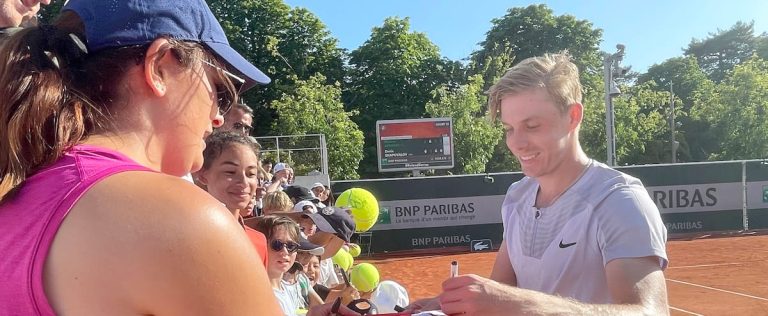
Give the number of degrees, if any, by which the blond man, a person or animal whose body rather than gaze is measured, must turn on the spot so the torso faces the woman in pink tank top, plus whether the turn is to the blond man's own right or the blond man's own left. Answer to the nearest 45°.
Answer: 0° — they already face them

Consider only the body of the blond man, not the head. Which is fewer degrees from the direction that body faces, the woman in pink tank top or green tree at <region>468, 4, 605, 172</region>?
the woman in pink tank top

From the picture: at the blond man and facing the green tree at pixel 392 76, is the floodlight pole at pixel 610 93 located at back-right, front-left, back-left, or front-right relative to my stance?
front-right

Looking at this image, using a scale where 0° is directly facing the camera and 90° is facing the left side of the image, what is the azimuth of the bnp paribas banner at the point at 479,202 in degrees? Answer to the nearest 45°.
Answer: approximately 0°

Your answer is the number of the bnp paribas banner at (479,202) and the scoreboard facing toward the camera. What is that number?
2

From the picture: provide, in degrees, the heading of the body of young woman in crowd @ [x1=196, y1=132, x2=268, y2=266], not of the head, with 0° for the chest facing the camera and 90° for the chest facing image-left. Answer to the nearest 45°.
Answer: approximately 315°

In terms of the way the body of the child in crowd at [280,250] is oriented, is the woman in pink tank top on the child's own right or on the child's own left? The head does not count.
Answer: on the child's own right

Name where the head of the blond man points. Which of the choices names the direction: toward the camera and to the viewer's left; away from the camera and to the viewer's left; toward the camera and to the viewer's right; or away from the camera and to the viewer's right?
toward the camera and to the viewer's left

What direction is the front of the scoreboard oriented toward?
toward the camera

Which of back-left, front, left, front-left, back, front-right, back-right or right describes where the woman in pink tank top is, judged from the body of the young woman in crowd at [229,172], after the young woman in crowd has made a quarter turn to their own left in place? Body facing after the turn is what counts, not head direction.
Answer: back-right

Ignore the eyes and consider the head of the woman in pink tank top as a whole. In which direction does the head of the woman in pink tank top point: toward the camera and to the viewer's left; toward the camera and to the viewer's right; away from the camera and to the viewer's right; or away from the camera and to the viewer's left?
away from the camera and to the viewer's right

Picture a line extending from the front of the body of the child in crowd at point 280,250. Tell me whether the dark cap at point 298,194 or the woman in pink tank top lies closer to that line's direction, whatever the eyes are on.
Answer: the woman in pink tank top

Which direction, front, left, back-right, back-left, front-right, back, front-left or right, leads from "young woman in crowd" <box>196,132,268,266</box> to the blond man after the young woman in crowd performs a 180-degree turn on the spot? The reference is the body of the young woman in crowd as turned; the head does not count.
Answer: back

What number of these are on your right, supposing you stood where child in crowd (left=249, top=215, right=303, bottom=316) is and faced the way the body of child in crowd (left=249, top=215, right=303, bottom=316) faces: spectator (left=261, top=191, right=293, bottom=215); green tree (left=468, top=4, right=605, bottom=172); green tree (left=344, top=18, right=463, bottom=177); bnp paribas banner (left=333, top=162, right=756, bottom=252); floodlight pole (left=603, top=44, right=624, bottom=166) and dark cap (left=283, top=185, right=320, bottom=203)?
0

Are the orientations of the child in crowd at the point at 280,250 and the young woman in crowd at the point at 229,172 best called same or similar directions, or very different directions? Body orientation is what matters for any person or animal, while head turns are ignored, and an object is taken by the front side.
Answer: same or similar directions
